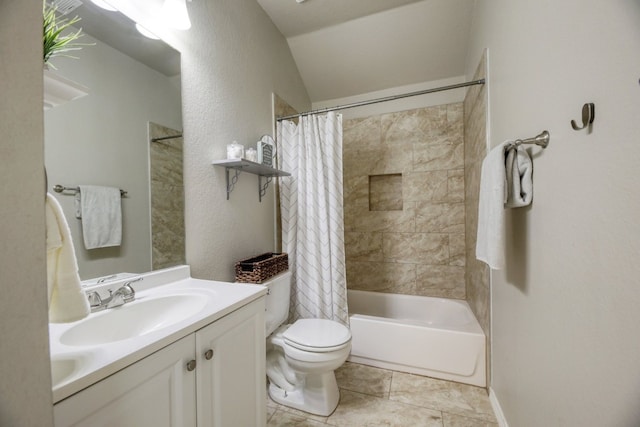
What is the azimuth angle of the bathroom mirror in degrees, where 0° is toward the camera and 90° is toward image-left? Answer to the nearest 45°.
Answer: approximately 315°

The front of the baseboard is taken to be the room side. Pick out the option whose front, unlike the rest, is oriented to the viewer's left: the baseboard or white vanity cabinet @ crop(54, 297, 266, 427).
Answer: the baseboard

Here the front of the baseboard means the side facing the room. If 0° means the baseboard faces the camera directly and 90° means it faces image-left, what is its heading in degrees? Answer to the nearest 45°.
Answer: approximately 90°

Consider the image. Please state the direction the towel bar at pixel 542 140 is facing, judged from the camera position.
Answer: facing to the left of the viewer
